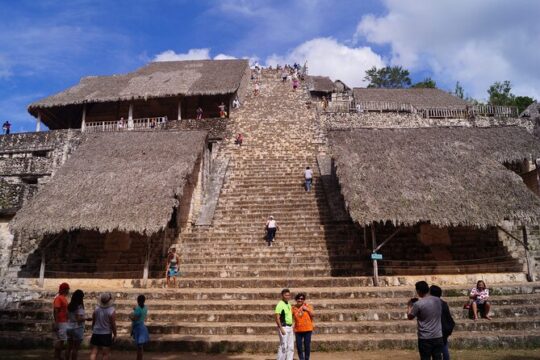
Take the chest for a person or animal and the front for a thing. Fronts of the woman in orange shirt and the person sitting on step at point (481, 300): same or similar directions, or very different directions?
same or similar directions

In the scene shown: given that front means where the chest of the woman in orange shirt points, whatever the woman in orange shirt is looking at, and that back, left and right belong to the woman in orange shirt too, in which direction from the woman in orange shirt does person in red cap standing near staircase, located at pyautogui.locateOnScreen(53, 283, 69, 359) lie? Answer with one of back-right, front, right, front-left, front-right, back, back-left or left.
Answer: right

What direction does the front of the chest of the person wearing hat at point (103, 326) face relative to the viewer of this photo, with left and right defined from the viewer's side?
facing away from the viewer

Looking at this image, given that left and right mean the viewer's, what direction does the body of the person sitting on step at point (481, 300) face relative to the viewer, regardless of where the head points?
facing the viewer

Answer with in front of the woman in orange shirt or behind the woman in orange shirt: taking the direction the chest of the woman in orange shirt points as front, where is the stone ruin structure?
behind

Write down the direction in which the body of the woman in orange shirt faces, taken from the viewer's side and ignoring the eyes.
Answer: toward the camera

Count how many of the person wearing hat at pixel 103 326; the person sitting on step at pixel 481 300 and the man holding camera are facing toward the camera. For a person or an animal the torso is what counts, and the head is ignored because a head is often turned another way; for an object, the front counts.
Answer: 1

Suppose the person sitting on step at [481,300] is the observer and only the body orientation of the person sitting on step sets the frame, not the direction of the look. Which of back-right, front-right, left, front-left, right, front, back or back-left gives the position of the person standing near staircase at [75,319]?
front-right

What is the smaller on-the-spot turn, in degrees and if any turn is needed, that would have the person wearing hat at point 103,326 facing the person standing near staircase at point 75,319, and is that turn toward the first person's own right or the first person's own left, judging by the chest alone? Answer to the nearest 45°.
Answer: approximately 45° to the first person's own left

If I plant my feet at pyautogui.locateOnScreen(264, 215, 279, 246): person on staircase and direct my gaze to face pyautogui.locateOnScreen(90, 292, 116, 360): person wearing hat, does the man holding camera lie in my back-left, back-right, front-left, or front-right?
front-left

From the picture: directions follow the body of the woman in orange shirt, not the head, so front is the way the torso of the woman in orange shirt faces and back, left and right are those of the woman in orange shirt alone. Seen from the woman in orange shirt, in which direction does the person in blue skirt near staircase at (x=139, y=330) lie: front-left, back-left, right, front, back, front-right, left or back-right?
right

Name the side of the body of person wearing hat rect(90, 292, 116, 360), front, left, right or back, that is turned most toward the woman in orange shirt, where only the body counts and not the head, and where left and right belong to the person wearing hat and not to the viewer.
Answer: right

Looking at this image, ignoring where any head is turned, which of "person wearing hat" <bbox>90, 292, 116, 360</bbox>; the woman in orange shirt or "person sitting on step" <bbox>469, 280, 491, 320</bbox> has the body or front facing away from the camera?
the person wearing hat

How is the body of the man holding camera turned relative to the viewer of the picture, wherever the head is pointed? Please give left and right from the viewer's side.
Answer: facing away from the viewer and to the left of the viewer
